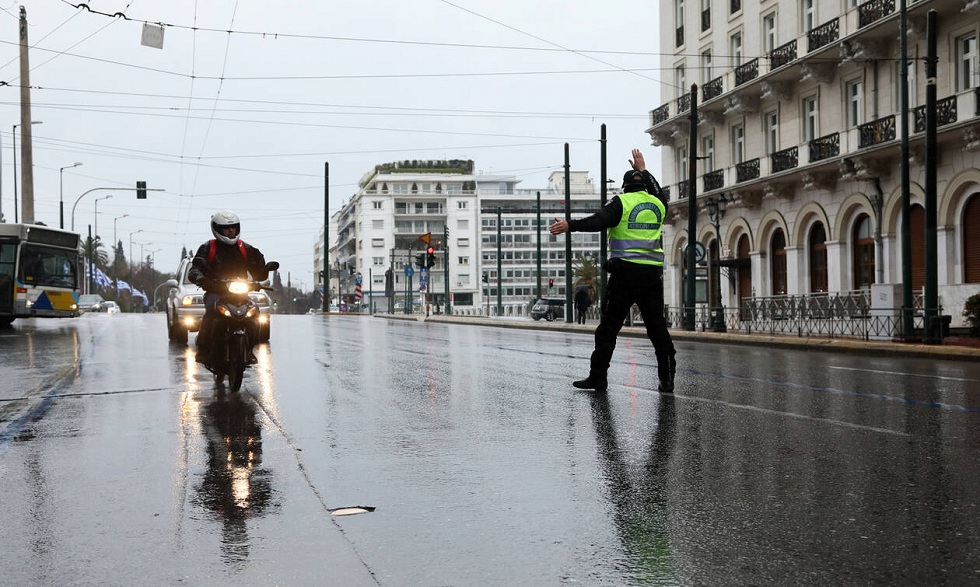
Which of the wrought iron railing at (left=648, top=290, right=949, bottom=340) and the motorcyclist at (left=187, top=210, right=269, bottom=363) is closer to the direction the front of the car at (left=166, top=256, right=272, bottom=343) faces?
the motorcyclist

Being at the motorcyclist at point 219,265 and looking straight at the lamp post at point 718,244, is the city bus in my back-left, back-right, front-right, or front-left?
front-left

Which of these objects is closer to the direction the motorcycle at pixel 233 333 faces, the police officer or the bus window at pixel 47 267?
the police officer

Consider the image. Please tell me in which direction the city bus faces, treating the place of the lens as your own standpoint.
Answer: facing the viewer and to the right of the viewer

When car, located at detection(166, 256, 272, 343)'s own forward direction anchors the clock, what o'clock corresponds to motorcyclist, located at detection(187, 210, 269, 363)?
The motorcyclist is roughly at 12 o'clock from the car.

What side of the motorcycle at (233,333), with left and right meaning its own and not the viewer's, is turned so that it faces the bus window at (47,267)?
back

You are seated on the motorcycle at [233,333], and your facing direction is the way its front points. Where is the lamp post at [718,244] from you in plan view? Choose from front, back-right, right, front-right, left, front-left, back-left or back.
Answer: back-left

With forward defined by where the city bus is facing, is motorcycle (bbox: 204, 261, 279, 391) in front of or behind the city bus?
in front

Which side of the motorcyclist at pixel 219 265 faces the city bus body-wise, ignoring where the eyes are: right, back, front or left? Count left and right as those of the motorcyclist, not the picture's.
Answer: back

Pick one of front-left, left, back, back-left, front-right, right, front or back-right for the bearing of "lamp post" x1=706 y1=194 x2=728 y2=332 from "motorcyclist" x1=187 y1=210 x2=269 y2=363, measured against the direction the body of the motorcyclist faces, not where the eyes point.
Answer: back-left

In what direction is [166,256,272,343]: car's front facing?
toward the camera

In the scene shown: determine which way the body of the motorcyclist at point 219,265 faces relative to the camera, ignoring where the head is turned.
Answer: toward the camera

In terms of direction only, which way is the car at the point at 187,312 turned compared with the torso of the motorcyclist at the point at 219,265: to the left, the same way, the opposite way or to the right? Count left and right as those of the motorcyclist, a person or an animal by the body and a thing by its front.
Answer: the same way

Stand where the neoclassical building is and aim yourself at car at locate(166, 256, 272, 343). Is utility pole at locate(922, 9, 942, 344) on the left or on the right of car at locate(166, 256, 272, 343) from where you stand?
left

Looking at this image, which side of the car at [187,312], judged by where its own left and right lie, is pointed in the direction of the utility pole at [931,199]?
left

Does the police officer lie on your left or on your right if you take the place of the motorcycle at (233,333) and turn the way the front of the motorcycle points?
on your left
